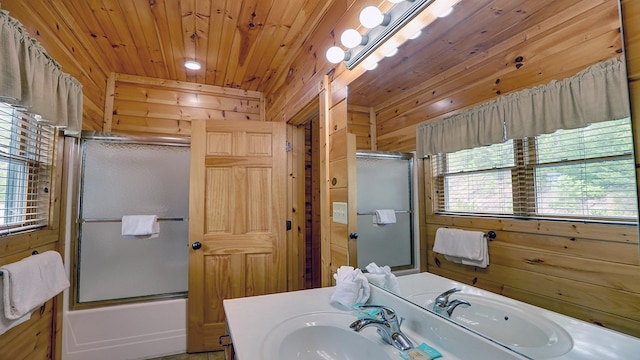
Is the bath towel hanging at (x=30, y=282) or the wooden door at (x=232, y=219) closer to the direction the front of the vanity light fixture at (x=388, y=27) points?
the bath towel hanging

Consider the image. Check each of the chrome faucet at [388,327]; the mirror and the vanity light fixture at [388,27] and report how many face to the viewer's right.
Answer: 0

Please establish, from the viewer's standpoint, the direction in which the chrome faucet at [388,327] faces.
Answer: facing the viewer and to the left of the viewer

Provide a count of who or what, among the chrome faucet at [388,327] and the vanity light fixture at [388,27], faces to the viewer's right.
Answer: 0

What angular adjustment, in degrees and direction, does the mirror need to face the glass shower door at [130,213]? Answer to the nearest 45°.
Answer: approximately 45° to its right

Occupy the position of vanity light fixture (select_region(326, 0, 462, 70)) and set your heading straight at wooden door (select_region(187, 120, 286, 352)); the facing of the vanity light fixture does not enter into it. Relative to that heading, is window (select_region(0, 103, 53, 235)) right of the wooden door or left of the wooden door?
left

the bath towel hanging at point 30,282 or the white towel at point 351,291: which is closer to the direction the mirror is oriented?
the bath towel hanging

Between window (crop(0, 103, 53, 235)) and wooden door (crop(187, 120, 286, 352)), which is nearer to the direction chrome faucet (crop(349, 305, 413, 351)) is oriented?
the window
